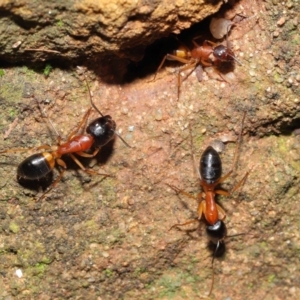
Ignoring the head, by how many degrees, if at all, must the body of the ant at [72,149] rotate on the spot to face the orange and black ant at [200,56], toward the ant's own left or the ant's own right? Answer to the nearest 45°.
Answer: approximately 45° to the ant's own right

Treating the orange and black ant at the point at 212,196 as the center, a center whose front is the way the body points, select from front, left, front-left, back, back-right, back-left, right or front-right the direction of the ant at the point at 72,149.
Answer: right

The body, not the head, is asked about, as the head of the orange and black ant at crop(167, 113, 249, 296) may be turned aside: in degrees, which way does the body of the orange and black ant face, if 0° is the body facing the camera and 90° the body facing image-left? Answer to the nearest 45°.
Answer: approximately 0°

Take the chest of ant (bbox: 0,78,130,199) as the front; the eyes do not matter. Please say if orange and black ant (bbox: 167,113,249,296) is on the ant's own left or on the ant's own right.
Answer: on the ant's own right

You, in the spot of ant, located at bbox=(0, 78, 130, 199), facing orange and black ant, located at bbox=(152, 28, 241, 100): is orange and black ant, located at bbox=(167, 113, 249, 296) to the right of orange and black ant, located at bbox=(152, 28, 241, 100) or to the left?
right

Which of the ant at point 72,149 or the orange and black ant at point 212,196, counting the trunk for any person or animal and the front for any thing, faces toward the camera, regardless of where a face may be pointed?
the orange and black ant

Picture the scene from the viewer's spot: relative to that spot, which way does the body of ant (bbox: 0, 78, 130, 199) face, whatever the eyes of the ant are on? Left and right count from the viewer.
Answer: facing away from the viewer and to the right of the viewer

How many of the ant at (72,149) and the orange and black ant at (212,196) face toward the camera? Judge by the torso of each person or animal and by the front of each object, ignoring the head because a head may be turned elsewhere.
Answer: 1
